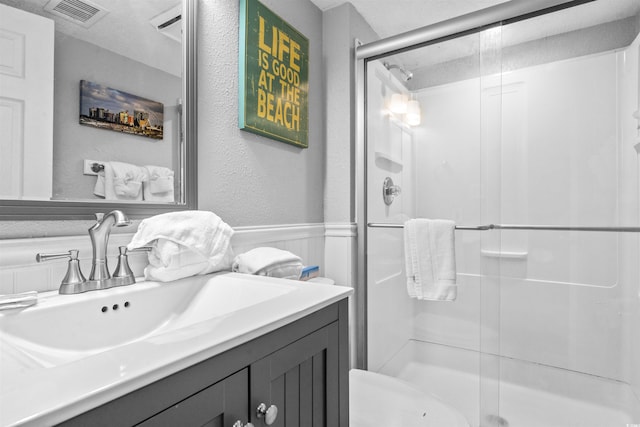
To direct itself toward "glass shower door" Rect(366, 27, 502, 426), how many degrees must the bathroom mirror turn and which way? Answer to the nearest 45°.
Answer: approximately 45° to its left

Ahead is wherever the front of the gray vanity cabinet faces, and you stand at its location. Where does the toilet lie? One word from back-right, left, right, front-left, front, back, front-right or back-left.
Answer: left

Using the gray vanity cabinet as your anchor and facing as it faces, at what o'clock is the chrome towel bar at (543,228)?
The chrome towel bar is roughly at 10 o'clock from the gray vanity cabinet.

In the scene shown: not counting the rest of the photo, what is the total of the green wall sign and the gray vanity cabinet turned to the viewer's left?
0

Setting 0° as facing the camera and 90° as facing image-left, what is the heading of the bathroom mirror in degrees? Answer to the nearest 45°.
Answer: approximately 315°

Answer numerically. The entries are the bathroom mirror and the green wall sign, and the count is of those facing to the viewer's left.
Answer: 0

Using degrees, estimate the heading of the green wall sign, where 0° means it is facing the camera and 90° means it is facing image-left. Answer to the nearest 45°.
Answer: approximately 315°
